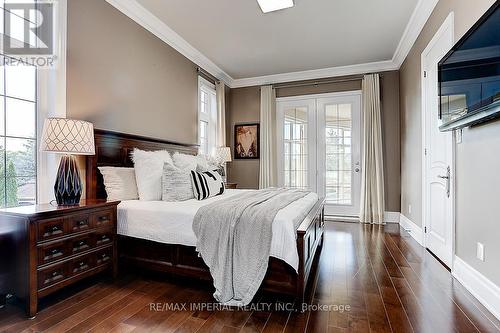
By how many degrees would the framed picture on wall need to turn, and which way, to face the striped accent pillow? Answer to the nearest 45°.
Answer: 0° — it already faces it

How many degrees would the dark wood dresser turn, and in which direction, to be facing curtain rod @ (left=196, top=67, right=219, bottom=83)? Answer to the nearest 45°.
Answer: approximately 90° to its left

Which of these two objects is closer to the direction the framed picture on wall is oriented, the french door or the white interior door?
the white interior door

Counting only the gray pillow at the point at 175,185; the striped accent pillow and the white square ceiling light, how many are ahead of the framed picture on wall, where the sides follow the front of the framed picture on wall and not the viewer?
3

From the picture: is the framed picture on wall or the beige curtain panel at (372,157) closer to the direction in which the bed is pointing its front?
the beige curtain panel

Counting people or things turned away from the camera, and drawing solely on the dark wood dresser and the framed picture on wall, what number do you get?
0

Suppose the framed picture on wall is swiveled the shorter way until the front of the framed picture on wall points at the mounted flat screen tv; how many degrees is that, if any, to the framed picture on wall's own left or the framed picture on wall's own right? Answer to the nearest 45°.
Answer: approximately 45° to the framed picture on wall's own left

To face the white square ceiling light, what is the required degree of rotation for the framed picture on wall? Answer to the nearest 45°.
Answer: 0° — it already faces it

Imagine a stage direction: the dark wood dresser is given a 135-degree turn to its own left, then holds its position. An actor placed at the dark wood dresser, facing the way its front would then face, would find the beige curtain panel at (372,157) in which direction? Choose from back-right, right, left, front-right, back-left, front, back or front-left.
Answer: right

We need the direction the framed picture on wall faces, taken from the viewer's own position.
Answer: facing the viewer

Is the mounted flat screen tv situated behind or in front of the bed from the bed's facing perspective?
in front

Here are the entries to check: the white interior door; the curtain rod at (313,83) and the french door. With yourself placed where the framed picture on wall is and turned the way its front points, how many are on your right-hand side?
0

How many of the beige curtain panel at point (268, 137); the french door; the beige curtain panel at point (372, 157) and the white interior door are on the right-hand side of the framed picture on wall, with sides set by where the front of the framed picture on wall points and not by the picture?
0

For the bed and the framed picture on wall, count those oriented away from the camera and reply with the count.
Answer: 0

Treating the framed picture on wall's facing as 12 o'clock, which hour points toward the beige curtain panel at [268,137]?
The beige curtain panel is roughly at 10 o'clock from the framed picture on wall.

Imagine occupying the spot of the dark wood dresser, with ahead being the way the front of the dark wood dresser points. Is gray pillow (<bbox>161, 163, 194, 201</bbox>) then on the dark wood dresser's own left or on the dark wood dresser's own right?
on the dark wood dresser's own left

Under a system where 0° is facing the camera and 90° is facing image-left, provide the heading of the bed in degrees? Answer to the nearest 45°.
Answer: approximately 315°

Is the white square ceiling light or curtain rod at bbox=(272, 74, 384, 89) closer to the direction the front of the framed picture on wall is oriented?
the white square ceiling light

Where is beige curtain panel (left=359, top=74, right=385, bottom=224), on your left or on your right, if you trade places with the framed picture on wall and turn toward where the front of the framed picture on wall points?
on your left

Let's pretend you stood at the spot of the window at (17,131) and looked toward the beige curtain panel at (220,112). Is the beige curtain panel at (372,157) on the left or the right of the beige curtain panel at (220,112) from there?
right

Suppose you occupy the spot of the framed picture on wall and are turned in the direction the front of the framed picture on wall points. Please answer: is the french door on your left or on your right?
on your left

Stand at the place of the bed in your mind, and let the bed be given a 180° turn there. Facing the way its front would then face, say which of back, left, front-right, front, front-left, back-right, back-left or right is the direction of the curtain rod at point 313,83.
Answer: right
